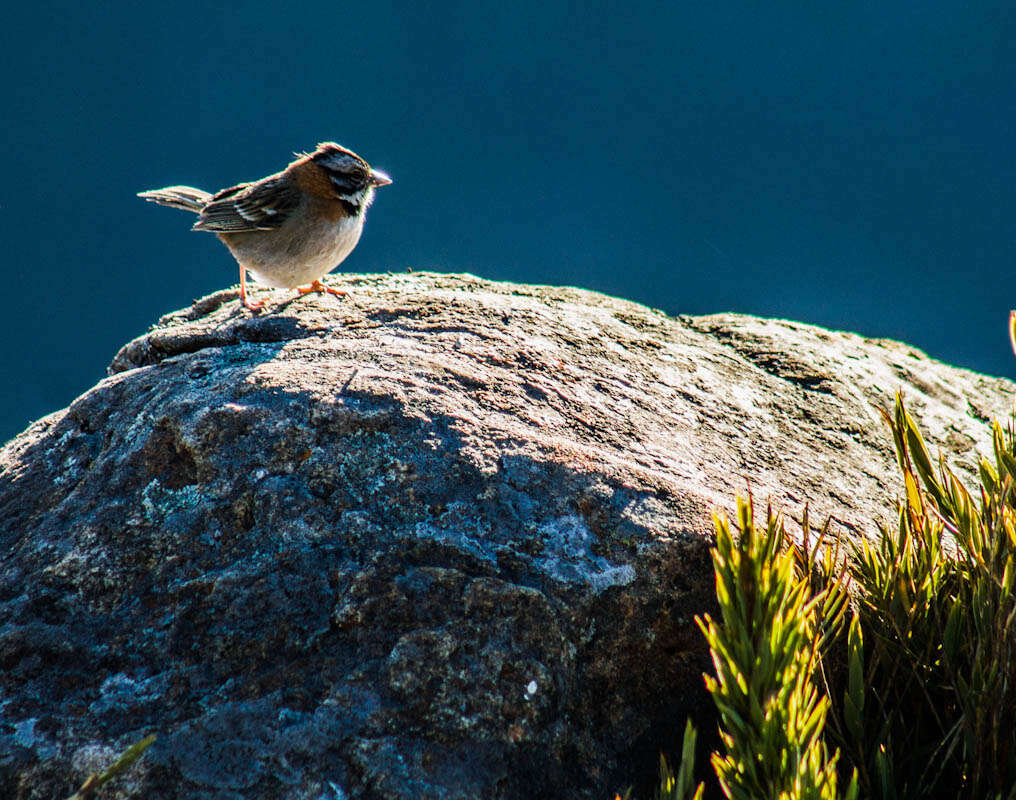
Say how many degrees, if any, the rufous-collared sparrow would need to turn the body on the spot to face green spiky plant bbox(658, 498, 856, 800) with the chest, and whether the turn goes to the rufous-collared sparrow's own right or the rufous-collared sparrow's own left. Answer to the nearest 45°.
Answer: approximately 90° to the rufous-collared sparrow's own right

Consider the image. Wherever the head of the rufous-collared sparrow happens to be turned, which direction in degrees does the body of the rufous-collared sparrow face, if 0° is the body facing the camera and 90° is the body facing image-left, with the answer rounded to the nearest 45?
approximately 270°

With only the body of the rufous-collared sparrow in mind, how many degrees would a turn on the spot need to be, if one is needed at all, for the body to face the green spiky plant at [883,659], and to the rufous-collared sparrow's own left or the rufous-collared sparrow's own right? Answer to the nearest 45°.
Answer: approximately 90° to the rufous-collared sparrow's own right
